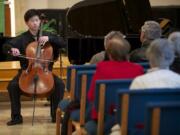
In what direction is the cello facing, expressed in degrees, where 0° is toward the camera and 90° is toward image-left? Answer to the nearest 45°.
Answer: approximately 0°

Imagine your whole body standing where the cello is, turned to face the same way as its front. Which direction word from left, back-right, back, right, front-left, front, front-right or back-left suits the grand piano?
back-left

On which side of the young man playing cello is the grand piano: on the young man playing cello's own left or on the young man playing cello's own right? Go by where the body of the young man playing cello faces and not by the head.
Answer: on the young man playing cello's own left

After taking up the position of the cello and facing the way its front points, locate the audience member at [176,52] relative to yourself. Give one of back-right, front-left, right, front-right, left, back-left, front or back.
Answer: front-left

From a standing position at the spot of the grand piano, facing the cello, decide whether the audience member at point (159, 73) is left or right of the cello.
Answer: left

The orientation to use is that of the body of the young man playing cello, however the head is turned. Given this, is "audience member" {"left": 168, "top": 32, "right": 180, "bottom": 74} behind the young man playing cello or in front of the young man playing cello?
in front

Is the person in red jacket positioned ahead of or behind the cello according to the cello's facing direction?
ahead
